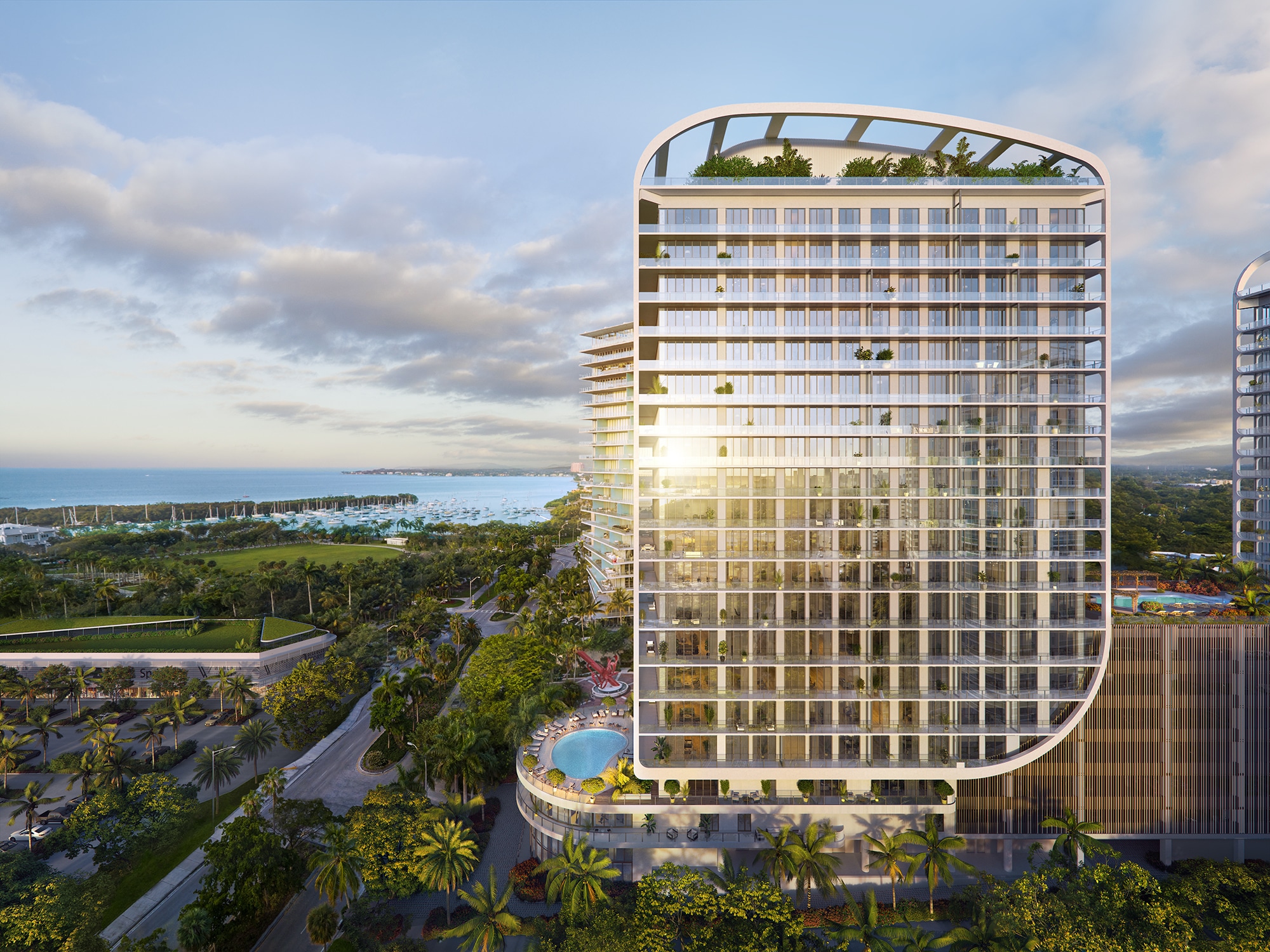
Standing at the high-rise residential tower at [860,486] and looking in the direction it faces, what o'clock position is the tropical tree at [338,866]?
The tropical tree is roughly at 2 o'clock from the high-rise residential tower.

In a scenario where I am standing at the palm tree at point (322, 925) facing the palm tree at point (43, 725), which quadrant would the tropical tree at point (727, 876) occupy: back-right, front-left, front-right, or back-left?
back-right

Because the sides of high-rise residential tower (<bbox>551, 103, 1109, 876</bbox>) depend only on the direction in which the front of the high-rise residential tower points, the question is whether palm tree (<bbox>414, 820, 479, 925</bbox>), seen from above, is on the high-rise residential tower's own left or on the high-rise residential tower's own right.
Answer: on the high-rise residential tower's own right

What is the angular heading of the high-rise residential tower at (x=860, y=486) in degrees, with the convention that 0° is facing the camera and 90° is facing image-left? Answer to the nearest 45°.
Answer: approximately 0°

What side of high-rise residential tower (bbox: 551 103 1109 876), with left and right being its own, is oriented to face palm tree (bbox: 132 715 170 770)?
right

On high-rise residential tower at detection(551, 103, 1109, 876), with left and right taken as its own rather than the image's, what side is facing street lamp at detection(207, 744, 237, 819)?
right

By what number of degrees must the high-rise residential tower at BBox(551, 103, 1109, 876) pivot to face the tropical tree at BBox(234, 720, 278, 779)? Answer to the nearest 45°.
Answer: approximately 90° to its right

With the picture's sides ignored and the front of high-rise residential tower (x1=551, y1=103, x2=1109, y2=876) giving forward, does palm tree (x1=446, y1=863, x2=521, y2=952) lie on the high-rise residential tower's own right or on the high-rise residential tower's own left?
on the high-rise residential tower's own right

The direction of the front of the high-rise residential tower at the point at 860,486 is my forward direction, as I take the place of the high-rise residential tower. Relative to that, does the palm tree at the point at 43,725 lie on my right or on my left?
on my right
